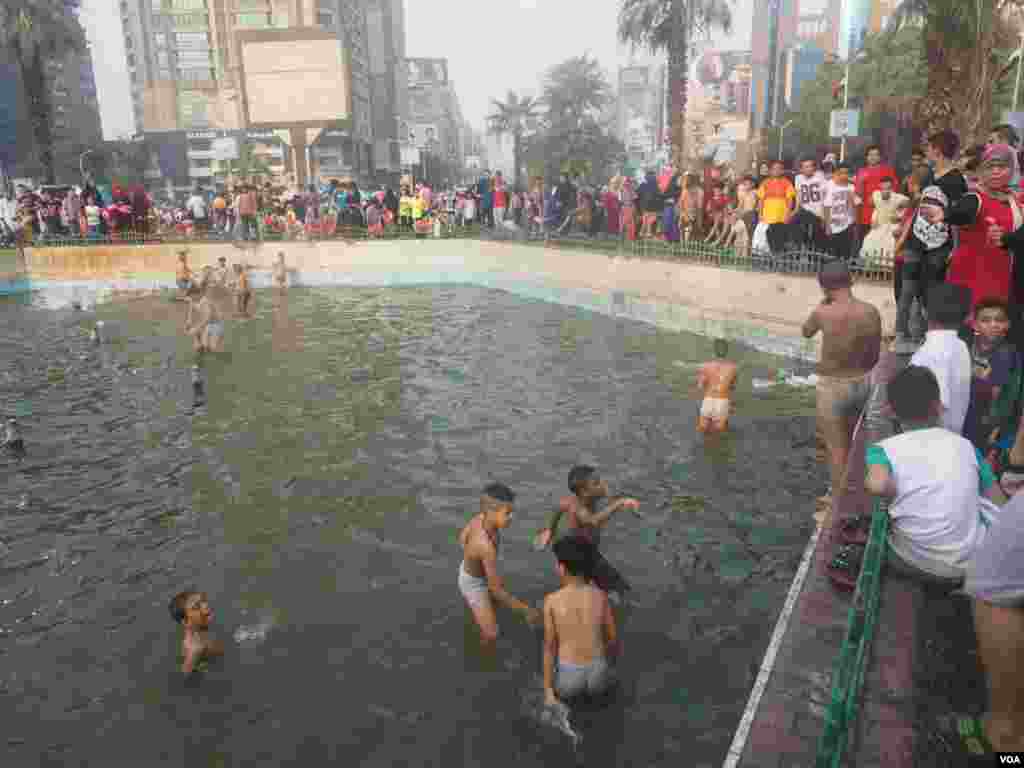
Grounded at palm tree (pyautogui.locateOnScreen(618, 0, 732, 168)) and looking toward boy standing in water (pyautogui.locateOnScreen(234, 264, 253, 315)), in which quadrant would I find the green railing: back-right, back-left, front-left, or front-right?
front-left

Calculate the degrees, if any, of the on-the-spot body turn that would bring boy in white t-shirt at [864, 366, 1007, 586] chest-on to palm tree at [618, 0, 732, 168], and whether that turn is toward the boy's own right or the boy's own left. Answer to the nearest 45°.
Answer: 0° — they already face it

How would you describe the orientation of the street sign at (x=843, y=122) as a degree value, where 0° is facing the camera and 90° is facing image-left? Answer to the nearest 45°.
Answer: approximately 0°

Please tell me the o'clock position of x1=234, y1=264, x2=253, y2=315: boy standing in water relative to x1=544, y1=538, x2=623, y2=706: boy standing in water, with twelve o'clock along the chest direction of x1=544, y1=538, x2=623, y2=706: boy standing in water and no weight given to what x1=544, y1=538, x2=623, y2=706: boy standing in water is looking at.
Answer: x1=234, y1=264, x2=253, y2=315: boy standing in water is roughly at 11 o'clock from x1=544, y1=538, x2=623, y2=706: boy standing in water.

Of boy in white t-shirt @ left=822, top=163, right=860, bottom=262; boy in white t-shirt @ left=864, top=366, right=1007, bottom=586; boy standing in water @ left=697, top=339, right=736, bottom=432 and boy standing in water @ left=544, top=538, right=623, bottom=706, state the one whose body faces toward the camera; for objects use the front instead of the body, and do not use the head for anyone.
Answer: boy in white t-shirt @ left=822, top=163, right=860, bottom=262

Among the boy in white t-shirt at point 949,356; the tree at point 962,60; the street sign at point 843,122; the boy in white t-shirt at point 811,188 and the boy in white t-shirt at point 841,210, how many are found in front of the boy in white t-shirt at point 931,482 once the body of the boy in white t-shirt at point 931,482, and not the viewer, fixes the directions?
5

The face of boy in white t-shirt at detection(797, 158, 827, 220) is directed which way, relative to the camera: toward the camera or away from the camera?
toward the camera

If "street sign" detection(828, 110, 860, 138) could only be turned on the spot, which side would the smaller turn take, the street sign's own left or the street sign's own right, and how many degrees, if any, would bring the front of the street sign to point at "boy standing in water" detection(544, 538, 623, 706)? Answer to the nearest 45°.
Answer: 0° — it already faces them

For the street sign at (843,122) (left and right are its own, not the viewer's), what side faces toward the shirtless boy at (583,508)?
front

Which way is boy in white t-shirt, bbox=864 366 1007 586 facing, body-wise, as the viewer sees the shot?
away from the camera

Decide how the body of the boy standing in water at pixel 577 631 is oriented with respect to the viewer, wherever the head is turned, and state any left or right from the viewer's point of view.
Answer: facing away from the viewer

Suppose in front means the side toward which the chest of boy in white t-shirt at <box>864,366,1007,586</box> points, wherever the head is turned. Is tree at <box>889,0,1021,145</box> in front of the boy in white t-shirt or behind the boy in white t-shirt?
in front

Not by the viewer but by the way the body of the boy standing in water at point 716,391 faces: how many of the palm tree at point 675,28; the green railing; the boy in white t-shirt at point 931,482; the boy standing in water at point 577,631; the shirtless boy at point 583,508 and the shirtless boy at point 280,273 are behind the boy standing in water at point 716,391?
4
